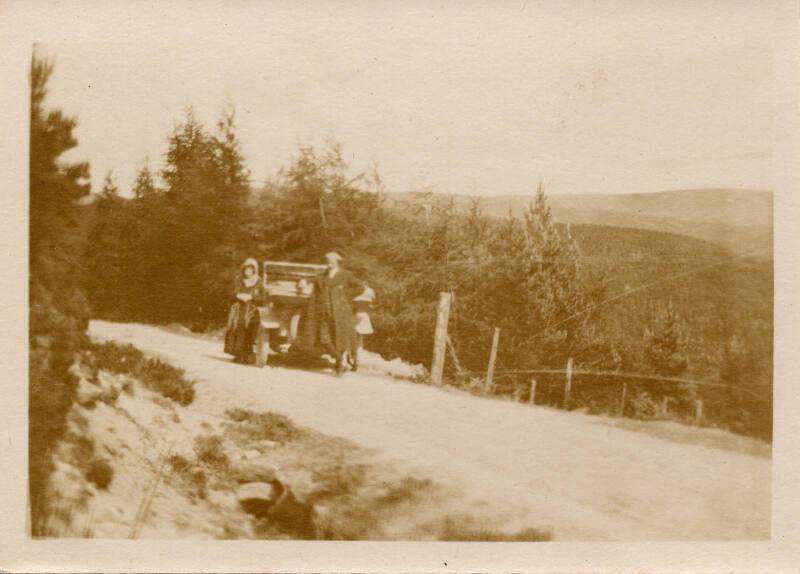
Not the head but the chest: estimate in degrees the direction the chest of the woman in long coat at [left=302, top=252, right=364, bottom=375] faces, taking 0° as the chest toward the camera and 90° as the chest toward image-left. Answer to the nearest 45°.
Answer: approximately 0°

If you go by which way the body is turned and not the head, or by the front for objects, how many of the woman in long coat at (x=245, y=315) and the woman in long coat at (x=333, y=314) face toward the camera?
2

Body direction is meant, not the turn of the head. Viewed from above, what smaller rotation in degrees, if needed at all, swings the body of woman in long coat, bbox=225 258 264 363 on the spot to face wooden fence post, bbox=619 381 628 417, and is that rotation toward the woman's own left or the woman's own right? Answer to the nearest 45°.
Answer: approximately 90° to the woman's own left
